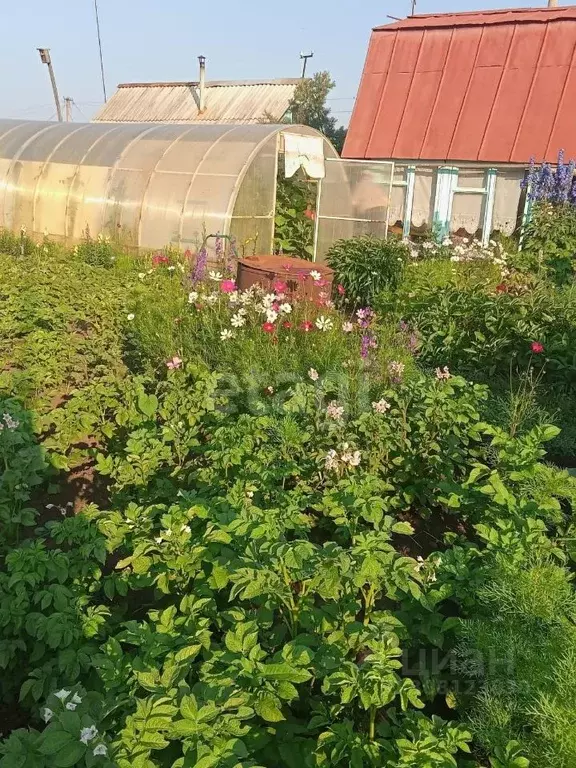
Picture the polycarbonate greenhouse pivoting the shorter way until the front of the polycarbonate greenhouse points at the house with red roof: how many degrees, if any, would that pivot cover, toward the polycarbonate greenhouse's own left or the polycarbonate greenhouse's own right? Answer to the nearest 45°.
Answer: approximately 45° to the polycarbonate greenhouse's own left

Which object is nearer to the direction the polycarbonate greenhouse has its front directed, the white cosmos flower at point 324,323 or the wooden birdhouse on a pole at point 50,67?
the white cosmos flower

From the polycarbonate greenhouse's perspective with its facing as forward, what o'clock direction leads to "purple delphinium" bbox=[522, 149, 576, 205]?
The purple delphinium is roughly at 11 o'clock from the polycarbonate greenhouse.

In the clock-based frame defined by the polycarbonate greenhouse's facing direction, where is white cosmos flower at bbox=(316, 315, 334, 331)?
The white cosmos flower is roughly at 1 o'clock from the polycarbonate greenhouse.

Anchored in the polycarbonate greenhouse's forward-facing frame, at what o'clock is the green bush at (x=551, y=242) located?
The green bush is roughly at 11 o'clock from the polycarbonate greenhouse.

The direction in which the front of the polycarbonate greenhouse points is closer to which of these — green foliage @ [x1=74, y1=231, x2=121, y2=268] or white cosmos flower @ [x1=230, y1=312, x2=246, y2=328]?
the white cosmos flower

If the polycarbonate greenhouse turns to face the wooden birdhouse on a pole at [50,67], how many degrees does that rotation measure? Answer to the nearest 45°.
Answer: approximately 135° to its left

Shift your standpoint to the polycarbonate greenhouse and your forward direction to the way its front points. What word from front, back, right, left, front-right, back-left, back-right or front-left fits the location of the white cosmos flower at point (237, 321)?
front-right

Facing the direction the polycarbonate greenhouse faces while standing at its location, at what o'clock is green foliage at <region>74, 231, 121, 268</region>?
The green foliage is roughly at 3 o'clock from the polycarbonate greenhouse.

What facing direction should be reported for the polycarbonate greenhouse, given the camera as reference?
facing the viewer and to the right of the viewer

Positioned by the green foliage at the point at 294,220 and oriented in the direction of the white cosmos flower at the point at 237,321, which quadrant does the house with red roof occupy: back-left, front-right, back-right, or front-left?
back-left
